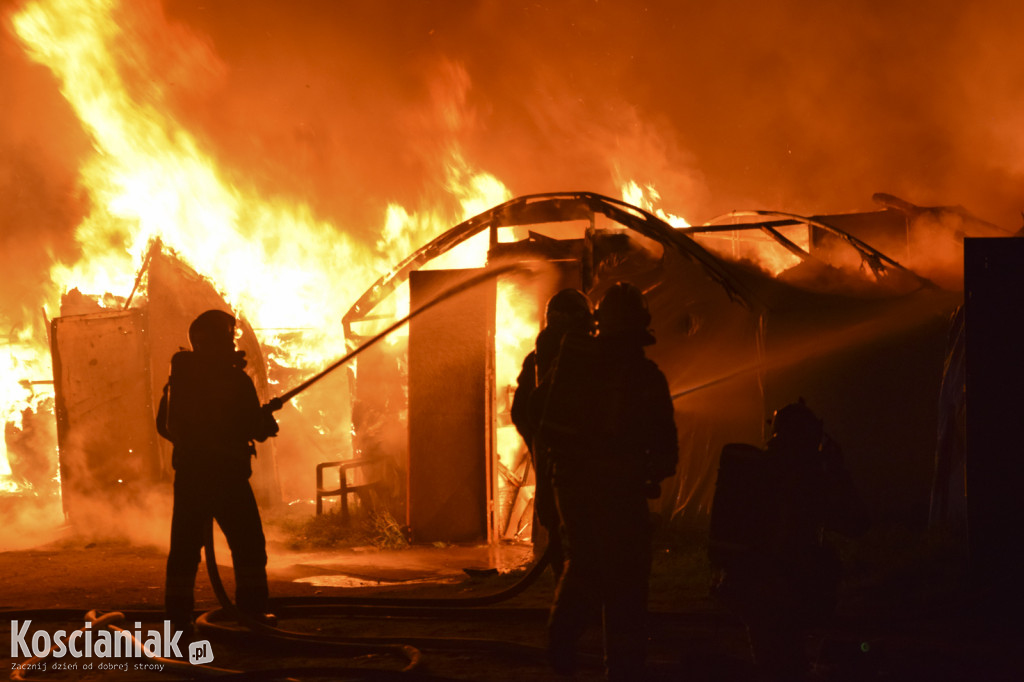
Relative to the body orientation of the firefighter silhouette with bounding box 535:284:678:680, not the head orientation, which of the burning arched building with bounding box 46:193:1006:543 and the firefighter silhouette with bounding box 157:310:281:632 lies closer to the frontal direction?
the burning arched building

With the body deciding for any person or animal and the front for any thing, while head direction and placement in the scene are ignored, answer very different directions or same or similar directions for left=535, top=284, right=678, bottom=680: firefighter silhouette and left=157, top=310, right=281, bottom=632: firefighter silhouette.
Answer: same or similar directions

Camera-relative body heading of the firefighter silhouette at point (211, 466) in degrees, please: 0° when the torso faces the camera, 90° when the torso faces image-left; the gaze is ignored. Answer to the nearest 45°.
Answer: approximately 225°

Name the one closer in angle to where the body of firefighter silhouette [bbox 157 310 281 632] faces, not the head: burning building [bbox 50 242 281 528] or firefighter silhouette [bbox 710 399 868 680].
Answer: the burning building

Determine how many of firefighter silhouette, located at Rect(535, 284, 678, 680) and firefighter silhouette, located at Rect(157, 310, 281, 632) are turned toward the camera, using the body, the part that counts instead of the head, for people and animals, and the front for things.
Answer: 0

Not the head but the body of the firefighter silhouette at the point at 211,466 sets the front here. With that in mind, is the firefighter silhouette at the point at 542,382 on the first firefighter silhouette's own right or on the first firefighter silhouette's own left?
on the first firefighter silhouette's own right

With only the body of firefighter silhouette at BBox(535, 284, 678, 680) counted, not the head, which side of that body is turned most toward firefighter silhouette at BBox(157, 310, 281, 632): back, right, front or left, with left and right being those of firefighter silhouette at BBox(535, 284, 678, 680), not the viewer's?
left

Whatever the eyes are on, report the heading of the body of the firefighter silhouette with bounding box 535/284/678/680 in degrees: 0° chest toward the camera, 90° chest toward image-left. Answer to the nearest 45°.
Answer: approximately 225°

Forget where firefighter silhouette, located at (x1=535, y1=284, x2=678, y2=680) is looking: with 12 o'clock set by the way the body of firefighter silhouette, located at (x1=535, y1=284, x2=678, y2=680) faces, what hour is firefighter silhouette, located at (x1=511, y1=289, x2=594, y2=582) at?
firefighter silhouette, located at (x1=511, y1=289, x2=594, y2=582) is roughly at 10 o'clock from firefighter silhouette, located at (x1=535, y1=284, x2=678, y2=680).

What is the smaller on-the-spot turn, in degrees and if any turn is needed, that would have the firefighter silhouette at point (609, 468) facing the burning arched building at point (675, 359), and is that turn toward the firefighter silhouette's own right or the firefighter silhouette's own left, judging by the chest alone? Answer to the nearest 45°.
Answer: approximately 45° to the firefighter silhouette's own left
